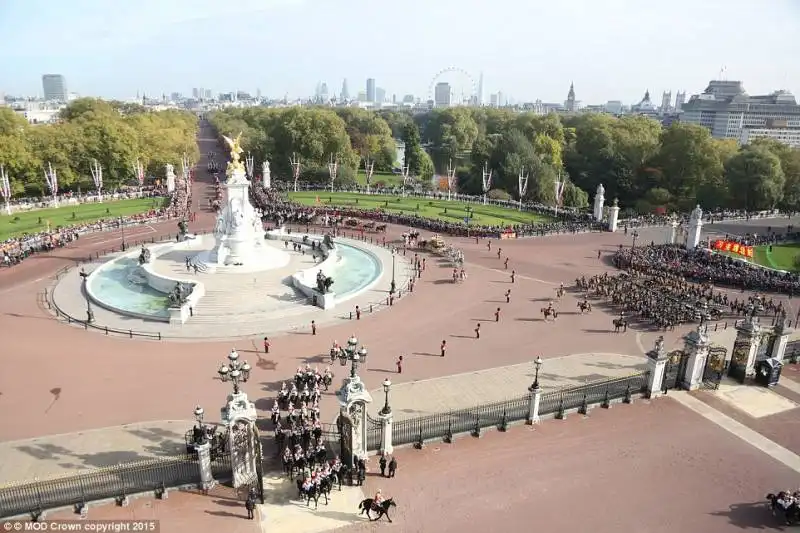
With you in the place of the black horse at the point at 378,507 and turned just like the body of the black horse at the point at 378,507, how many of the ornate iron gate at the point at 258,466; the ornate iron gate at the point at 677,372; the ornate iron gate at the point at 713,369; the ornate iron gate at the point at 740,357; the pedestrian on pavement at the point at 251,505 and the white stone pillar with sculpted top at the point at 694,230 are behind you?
2

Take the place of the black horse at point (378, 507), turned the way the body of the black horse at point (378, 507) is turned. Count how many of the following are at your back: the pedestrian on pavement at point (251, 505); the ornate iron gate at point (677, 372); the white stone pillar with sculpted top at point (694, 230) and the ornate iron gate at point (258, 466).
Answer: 2

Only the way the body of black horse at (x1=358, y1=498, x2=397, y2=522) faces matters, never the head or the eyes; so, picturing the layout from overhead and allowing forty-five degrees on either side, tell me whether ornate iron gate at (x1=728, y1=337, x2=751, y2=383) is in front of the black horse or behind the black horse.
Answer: in front

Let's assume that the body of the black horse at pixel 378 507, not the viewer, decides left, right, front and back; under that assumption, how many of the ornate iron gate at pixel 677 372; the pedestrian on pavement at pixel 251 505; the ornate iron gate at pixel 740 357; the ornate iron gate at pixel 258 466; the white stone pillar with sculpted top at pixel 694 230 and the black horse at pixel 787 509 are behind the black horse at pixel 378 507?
2

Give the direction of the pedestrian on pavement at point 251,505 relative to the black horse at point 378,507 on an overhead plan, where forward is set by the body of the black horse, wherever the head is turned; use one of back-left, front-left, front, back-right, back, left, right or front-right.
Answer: back

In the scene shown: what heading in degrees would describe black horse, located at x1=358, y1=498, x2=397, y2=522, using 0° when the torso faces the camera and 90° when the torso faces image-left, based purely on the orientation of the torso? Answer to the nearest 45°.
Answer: approximately 270°

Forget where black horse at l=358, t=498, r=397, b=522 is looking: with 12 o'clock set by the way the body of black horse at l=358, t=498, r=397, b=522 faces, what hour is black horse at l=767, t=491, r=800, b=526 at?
black horse at l=767, t=491, r=800, b=526 is roughly at 12 o'clock from black horse at l=358, t=498, r=397, b=522.

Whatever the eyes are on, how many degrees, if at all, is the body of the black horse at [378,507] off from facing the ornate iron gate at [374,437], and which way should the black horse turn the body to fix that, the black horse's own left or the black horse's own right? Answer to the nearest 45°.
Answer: approximately 90° to the black horse's own left

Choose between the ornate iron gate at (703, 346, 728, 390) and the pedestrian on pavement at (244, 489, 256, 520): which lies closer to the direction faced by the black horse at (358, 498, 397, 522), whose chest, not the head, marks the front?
the ornate iron gate

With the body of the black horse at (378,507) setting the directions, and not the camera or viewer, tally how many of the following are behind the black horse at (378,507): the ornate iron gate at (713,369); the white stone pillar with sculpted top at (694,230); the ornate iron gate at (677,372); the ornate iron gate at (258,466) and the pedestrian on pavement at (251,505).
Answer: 2

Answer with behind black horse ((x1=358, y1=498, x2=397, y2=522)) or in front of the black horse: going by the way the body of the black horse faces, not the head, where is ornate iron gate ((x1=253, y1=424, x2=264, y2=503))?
behind

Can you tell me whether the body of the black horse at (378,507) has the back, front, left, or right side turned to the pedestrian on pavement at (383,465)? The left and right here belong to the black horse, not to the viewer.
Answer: left

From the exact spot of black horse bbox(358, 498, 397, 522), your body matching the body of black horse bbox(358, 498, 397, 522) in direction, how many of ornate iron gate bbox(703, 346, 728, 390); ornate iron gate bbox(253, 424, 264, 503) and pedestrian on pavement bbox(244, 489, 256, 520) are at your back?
2

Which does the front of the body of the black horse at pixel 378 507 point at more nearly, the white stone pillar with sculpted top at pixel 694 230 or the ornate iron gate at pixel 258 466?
the white stone pillar with sculpted top

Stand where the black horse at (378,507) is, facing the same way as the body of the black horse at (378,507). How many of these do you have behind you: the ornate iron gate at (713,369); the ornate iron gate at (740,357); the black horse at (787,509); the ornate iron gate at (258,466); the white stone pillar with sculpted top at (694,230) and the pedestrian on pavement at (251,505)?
2
